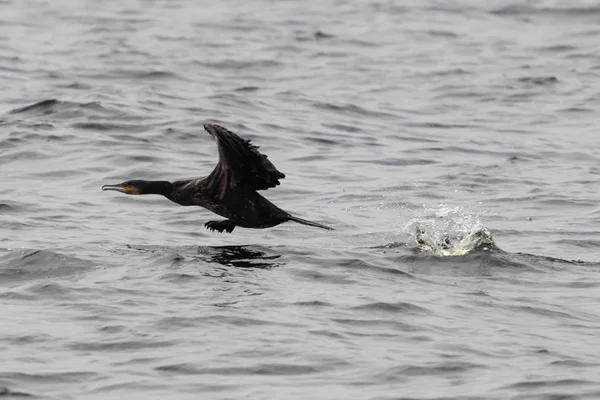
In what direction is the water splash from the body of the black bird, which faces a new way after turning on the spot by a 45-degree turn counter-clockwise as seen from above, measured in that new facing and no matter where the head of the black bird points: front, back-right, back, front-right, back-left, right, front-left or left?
back-left

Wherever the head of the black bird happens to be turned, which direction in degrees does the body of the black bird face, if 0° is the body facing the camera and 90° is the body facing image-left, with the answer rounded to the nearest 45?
approximately 90°
